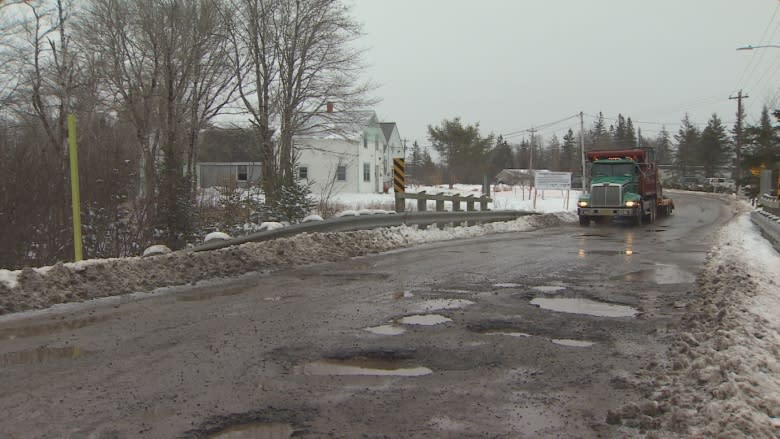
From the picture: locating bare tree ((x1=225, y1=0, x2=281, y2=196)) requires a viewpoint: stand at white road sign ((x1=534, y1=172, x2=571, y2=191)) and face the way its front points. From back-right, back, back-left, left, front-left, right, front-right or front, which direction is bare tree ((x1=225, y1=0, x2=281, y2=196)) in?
front-right

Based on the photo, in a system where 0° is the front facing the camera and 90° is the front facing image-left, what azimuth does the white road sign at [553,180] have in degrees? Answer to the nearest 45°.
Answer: approximately 0°

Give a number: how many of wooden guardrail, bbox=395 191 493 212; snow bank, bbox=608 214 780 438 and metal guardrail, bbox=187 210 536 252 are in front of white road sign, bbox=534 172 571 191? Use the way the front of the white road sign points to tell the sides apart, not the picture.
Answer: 3

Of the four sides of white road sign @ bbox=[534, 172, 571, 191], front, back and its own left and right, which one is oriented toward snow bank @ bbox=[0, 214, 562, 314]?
front

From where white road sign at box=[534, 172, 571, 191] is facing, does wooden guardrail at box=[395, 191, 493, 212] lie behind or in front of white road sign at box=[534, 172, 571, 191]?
in front

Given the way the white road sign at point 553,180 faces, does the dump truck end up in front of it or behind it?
in front

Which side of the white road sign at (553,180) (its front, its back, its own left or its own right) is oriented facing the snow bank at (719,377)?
front

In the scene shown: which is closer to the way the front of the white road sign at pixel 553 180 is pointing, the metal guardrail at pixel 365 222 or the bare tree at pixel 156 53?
the metal guardrail

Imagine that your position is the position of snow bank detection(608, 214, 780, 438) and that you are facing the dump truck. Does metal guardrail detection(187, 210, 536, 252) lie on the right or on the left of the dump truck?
left

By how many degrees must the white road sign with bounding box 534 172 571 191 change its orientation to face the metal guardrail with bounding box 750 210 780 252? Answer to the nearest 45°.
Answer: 0° — it already faces it
